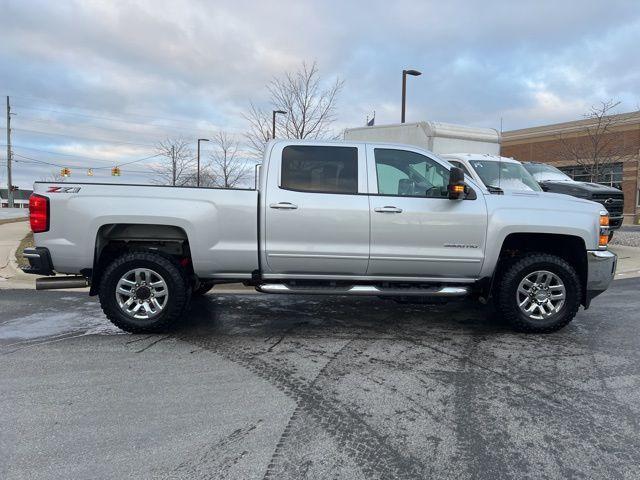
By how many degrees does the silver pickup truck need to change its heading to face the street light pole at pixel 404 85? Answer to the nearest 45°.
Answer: approximately 90° to its left

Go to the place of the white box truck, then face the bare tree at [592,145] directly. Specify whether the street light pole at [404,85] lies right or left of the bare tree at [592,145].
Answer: left

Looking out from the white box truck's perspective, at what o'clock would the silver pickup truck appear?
The silver pickup truck is roughly at 2 o'clock from the white box truck.

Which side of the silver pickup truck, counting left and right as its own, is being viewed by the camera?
right

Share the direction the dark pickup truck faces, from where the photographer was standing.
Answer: facing the viewer and to the right of the viewer

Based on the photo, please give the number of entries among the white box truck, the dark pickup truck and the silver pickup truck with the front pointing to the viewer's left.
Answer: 0

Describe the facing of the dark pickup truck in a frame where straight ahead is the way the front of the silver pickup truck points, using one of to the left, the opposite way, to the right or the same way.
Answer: to the right

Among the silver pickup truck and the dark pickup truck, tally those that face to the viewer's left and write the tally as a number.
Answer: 0

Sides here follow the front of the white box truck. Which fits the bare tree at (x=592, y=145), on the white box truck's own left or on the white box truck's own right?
on the white box truck's own left

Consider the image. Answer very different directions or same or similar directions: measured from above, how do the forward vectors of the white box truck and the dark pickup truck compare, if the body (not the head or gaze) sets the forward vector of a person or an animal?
same or similar directions

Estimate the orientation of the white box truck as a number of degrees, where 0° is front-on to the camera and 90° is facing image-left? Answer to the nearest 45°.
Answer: approximately 315°

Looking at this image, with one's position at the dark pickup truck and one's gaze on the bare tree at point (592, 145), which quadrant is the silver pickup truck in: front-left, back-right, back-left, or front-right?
back-left

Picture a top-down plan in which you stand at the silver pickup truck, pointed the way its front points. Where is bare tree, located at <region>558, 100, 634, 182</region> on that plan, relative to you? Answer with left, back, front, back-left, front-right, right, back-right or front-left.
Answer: front-left

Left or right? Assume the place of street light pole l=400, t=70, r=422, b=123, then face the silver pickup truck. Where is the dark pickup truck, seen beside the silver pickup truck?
left
